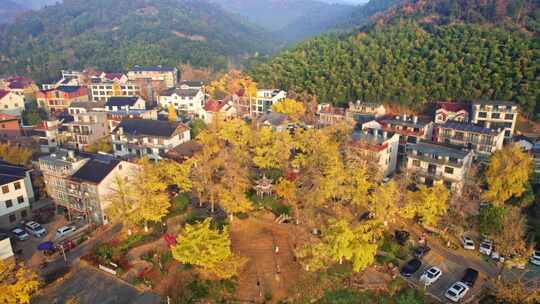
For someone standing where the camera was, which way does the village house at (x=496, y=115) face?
facing the viewer

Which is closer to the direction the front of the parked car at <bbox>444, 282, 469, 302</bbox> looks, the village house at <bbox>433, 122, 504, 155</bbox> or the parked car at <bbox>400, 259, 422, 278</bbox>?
the village house

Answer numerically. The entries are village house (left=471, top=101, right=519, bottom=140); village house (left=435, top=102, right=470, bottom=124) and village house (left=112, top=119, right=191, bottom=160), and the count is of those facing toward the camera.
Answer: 3

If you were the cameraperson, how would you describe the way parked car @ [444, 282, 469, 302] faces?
facing away from the viewer and to the right of the viewer

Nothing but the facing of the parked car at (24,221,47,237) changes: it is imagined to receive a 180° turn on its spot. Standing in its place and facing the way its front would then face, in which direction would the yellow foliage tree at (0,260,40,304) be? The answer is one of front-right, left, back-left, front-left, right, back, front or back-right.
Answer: back-left

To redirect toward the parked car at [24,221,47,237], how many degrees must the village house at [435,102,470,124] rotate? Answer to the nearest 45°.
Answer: approximately 45° to its right

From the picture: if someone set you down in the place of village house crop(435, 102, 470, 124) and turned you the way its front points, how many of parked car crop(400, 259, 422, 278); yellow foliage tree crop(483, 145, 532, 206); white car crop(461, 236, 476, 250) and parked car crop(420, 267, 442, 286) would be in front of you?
4

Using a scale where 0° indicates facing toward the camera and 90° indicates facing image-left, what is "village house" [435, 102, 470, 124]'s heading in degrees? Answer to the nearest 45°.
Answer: approximately 0°

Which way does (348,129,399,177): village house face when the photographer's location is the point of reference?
facing the viewer and to the left of the viewer
